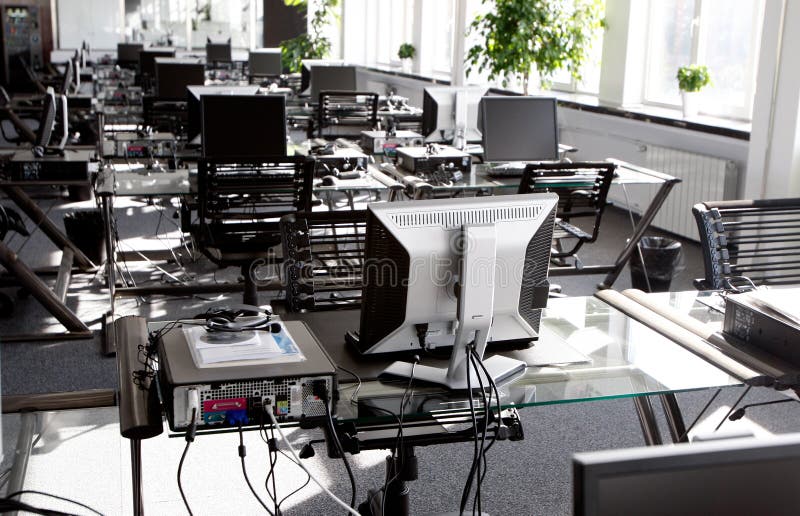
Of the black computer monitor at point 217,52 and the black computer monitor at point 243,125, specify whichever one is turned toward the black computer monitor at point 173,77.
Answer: the black computer monitor at point 217,52

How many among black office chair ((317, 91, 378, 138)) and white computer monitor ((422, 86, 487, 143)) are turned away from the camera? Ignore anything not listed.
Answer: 2

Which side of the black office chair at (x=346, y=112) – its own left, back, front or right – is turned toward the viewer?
back

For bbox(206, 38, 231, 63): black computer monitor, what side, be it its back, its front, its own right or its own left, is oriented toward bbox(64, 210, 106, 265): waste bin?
front

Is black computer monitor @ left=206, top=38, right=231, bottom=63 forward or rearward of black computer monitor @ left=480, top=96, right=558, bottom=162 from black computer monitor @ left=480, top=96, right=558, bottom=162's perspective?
rearward

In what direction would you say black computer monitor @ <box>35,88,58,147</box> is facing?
to the viewer's left

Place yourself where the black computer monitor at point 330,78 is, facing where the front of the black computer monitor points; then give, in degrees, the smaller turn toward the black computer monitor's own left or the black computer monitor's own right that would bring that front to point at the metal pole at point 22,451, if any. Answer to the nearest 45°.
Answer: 0° — it already faces it

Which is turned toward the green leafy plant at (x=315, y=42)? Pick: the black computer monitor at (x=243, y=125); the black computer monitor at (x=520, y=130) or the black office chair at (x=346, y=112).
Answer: the black office chair
